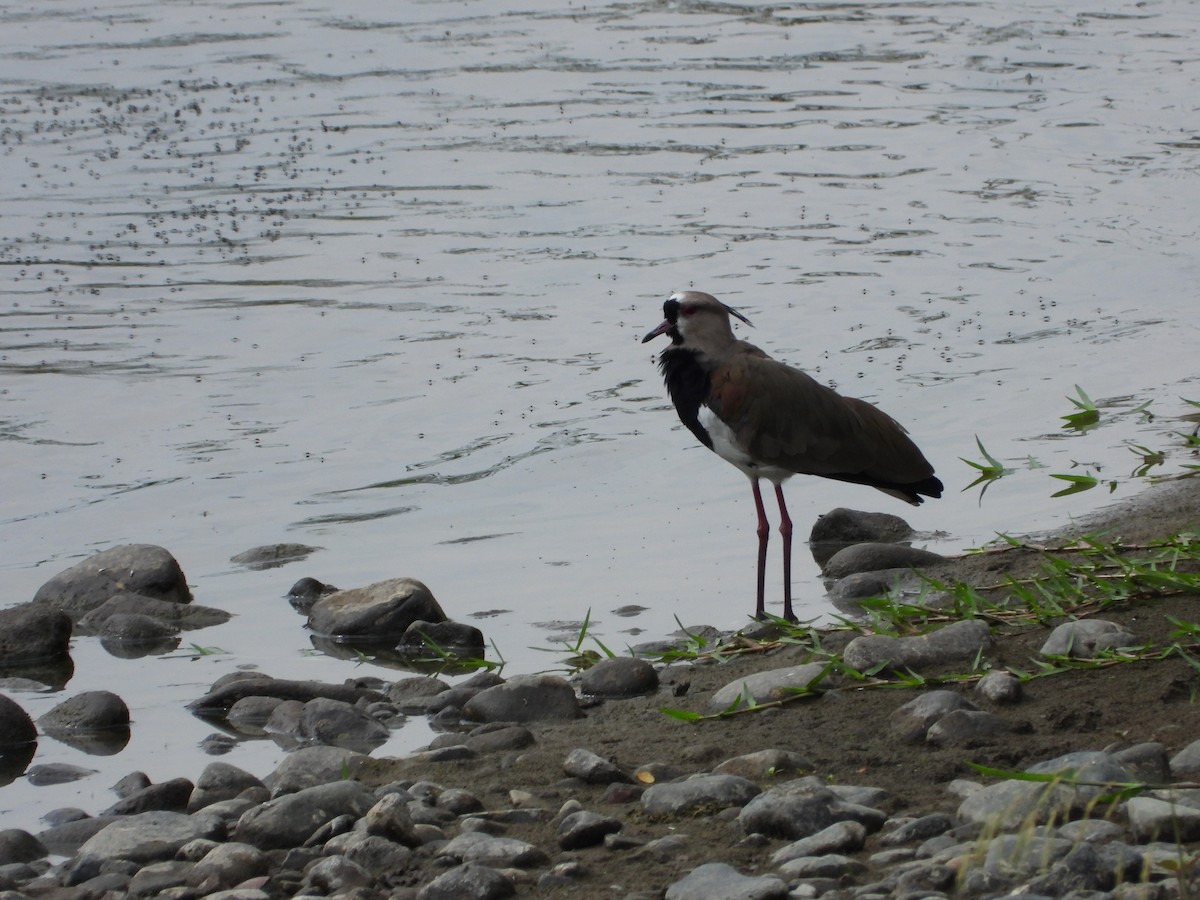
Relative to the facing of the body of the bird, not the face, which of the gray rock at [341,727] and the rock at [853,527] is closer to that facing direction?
the gray rock

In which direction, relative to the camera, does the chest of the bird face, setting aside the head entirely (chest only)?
to the viewer's left

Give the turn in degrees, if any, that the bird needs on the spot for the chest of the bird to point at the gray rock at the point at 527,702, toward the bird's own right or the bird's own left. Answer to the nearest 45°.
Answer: approximately 45° to the bird's own left

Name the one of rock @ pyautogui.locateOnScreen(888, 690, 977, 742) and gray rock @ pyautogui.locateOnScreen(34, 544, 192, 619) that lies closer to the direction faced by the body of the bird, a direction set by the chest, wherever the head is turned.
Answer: the gray rock

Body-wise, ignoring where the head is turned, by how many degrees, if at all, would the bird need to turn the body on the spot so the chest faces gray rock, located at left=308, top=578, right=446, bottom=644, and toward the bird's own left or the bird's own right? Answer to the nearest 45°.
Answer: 0° — it already faces it

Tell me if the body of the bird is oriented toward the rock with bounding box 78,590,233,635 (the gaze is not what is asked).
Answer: yes

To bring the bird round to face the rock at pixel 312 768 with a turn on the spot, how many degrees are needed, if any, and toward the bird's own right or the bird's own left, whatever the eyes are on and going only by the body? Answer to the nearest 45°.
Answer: approximately 45° to the bird's own left

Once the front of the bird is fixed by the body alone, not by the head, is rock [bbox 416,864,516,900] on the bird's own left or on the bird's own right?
on the bird's own left

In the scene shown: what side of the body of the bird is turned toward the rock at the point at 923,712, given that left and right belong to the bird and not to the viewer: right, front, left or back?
left

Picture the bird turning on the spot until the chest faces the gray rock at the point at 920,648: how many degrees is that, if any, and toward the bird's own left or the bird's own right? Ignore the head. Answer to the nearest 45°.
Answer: approximately 90° to the bird's own left

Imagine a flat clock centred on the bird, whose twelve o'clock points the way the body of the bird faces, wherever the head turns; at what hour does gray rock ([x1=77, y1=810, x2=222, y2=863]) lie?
The gray rock is roughly at 10 o'clock from the bird.

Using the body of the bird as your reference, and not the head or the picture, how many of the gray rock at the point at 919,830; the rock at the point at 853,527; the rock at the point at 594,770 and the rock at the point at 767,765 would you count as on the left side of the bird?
3
